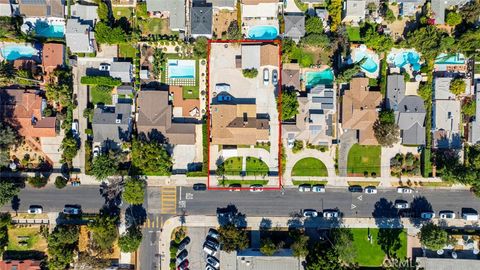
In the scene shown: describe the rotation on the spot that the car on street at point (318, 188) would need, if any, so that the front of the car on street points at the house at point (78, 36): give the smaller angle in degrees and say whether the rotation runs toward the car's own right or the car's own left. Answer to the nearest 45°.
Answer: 0° — it already faces it

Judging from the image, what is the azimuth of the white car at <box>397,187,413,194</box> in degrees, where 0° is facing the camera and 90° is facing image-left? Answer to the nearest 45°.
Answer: approximately 90°

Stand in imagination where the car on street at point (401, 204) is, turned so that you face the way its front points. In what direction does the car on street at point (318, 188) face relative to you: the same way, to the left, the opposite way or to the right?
the opposite way

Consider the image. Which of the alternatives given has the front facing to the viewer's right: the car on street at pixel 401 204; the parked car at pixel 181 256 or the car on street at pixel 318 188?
the car on street at pixel 401 204

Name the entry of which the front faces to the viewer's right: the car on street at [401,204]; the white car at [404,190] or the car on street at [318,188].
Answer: the car on street at [401,204]
